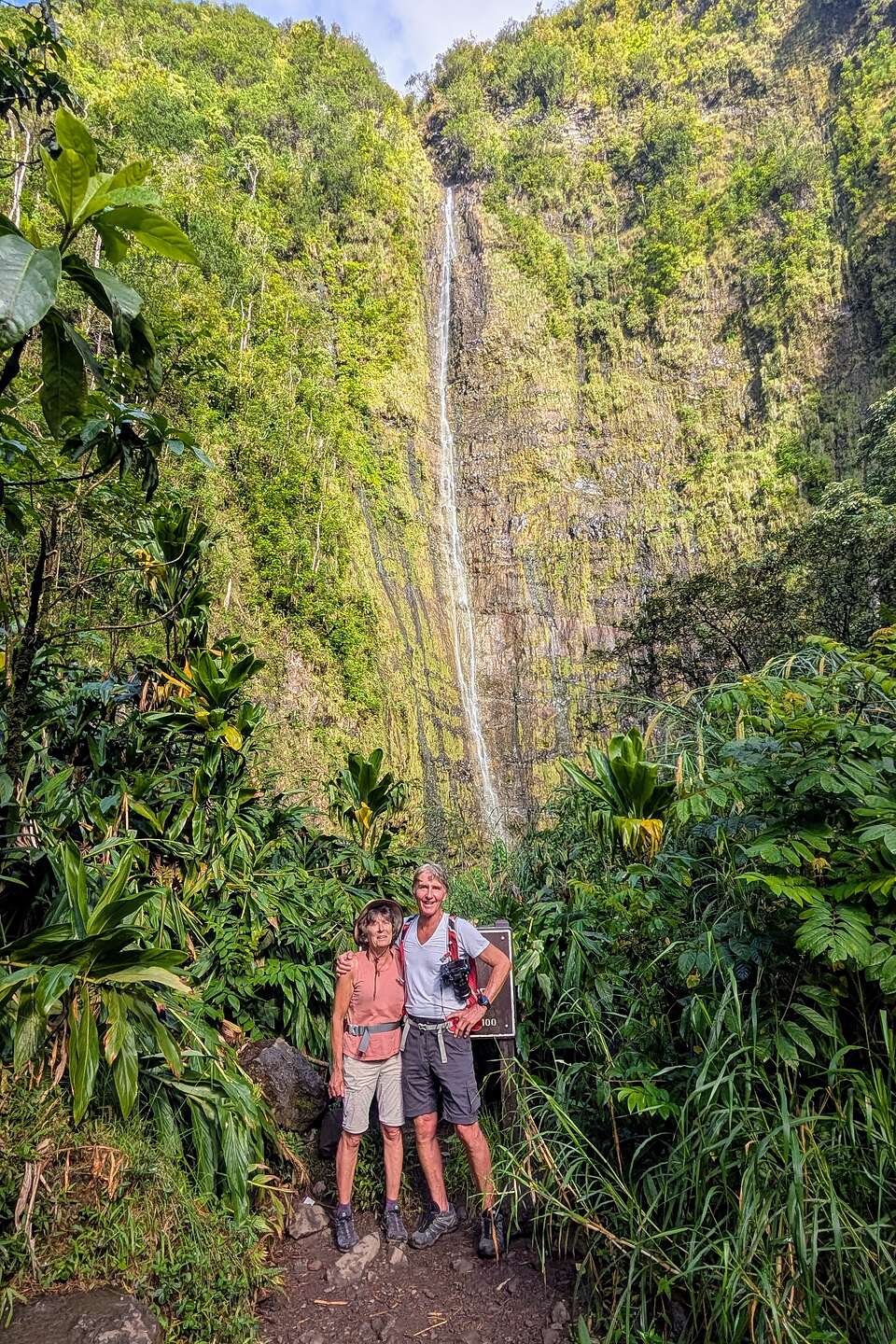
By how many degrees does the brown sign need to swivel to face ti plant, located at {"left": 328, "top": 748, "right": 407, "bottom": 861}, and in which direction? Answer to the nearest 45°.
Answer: approximately 135° to its right

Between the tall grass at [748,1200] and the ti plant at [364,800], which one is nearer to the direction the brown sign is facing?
the tall grass

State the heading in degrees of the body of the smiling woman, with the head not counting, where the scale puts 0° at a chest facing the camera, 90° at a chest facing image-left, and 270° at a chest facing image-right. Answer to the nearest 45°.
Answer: approximately 0°

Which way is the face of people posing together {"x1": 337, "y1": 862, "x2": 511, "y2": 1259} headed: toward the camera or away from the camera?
toward the camera

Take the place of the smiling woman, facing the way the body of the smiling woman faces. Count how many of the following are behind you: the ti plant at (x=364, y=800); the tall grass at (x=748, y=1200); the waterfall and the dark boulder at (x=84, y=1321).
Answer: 2

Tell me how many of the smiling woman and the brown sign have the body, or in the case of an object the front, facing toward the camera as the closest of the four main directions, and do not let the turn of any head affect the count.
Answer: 2

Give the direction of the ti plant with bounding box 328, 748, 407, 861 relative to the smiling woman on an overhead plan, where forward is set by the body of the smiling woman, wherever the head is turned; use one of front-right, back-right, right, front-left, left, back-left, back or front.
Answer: back

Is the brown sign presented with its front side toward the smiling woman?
no

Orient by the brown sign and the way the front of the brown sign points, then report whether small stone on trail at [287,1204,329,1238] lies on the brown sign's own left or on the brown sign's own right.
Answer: on the brown sign's own right

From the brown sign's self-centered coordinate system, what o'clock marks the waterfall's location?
The waterfall is roughly at 6 o'clock from the brown sign.

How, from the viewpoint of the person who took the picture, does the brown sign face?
facing the viewer

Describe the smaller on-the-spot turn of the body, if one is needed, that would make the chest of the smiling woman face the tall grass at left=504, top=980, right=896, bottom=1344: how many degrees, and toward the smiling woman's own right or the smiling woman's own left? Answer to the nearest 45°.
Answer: approximately 45° to the smiling woman's own left

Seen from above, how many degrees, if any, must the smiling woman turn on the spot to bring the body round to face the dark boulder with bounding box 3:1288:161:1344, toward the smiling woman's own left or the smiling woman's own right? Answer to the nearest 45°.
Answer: approximately 45° to the smiling woman's own right

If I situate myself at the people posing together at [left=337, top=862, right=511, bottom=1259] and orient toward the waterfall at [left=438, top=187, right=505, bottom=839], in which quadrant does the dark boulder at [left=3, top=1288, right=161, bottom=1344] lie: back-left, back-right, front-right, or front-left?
back-left

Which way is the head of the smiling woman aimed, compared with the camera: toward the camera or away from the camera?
toward the camera

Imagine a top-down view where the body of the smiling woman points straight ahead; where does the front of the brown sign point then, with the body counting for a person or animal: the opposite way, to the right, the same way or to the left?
the same way
